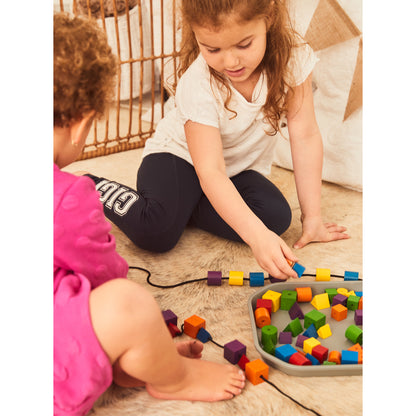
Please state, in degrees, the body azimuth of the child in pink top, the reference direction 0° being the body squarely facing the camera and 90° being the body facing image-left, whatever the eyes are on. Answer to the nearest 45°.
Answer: approximately 225°
